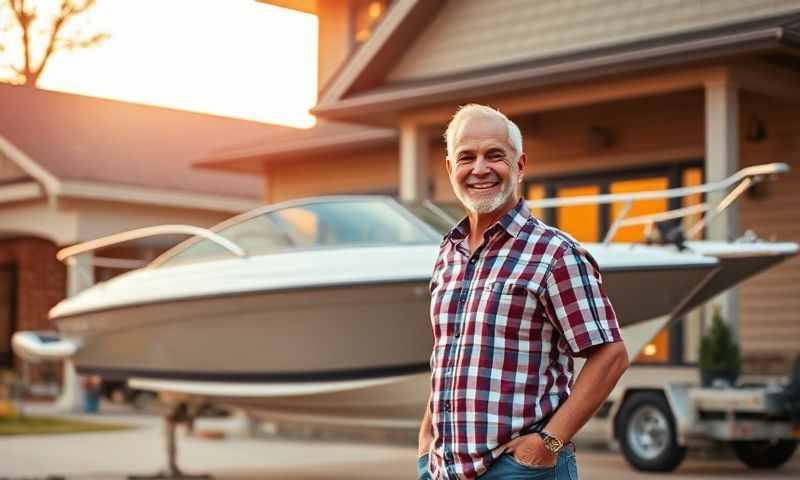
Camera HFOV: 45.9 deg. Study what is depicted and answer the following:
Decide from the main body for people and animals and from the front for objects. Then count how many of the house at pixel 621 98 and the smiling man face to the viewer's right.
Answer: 0

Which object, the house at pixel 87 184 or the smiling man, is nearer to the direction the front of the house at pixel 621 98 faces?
the smiling man

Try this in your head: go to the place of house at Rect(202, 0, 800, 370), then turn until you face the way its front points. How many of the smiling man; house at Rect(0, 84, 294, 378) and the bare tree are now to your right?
2

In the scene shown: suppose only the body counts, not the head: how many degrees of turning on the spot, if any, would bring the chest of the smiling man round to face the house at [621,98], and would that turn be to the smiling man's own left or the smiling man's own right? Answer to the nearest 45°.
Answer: approximately 135° to the smiling man's own right
